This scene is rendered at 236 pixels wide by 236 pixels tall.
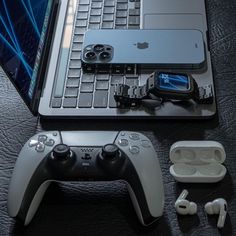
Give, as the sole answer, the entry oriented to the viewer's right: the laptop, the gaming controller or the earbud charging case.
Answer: the laptop

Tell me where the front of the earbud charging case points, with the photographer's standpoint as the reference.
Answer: facing the viewer

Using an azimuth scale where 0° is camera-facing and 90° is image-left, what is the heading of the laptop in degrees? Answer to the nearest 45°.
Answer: approximately 270°

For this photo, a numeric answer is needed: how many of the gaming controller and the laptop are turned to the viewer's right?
1
